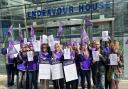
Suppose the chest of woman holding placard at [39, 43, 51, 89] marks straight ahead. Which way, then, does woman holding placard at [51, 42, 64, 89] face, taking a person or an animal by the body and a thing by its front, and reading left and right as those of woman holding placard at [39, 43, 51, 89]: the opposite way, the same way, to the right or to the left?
the same way

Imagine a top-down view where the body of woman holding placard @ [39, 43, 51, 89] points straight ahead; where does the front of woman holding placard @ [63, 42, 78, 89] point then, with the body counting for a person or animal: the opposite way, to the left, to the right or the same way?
the same way

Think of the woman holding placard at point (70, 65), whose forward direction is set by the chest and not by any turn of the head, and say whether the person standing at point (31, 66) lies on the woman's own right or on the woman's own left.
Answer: on the woman's own right

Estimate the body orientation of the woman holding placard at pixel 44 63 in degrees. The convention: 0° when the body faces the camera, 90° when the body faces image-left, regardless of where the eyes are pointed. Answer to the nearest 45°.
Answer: approximately 0°

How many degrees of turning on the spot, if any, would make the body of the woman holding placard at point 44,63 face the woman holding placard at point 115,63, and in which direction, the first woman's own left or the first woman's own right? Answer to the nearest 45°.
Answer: approximately 90° to the first woman's own left

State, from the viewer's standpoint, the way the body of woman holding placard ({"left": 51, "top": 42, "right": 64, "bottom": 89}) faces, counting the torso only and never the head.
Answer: toward the camera

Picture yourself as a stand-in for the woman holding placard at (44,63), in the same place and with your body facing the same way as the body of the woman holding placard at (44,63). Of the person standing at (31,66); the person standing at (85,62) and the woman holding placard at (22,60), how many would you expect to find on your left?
1

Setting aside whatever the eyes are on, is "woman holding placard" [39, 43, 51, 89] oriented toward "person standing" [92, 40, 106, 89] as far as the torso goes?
no

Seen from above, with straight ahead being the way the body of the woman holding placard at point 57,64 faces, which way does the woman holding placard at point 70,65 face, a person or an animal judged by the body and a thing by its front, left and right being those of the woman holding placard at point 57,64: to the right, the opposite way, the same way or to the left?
the same way

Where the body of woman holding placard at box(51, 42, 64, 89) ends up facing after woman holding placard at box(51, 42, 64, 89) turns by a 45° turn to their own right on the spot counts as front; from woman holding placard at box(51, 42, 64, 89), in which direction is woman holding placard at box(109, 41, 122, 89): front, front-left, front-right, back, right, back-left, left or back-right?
back-left

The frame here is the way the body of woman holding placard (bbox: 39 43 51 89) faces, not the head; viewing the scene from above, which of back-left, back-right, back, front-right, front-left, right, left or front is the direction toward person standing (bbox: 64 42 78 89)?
left

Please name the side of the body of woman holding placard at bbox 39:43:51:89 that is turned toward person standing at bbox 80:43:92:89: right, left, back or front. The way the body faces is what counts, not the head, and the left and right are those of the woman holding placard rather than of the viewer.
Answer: left

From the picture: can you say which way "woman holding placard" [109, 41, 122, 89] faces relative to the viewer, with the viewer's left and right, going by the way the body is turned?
facing the viewer and to the left of the viewer

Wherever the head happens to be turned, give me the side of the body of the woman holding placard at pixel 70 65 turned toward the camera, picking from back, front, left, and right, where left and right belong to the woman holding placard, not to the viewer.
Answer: front

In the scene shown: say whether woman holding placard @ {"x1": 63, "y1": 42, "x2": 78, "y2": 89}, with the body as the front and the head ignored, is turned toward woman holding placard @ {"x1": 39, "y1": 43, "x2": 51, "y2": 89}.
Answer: no
